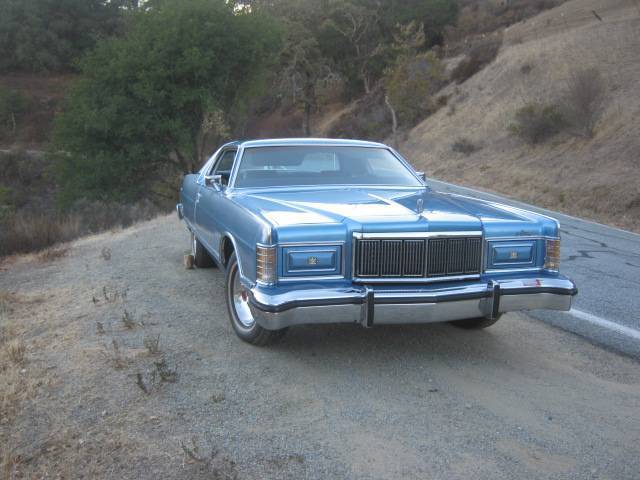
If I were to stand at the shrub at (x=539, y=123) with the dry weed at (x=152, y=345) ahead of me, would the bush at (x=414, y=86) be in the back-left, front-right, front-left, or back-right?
back-right

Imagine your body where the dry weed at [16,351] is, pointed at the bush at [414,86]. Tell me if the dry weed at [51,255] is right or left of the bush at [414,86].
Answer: left

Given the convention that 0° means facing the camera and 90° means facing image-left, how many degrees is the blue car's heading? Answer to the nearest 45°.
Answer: approximately 315°

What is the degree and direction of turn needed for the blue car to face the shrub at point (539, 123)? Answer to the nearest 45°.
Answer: approximately 135° to its left

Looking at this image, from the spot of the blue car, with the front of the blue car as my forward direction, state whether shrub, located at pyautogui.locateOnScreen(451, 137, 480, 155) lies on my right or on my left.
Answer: on my left

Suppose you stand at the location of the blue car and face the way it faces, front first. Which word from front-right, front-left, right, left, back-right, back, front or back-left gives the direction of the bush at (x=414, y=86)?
back-left

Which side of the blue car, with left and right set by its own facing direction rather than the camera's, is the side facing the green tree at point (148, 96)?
back

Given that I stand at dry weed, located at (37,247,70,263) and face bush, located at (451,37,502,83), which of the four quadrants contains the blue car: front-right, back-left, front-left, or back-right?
back-right
